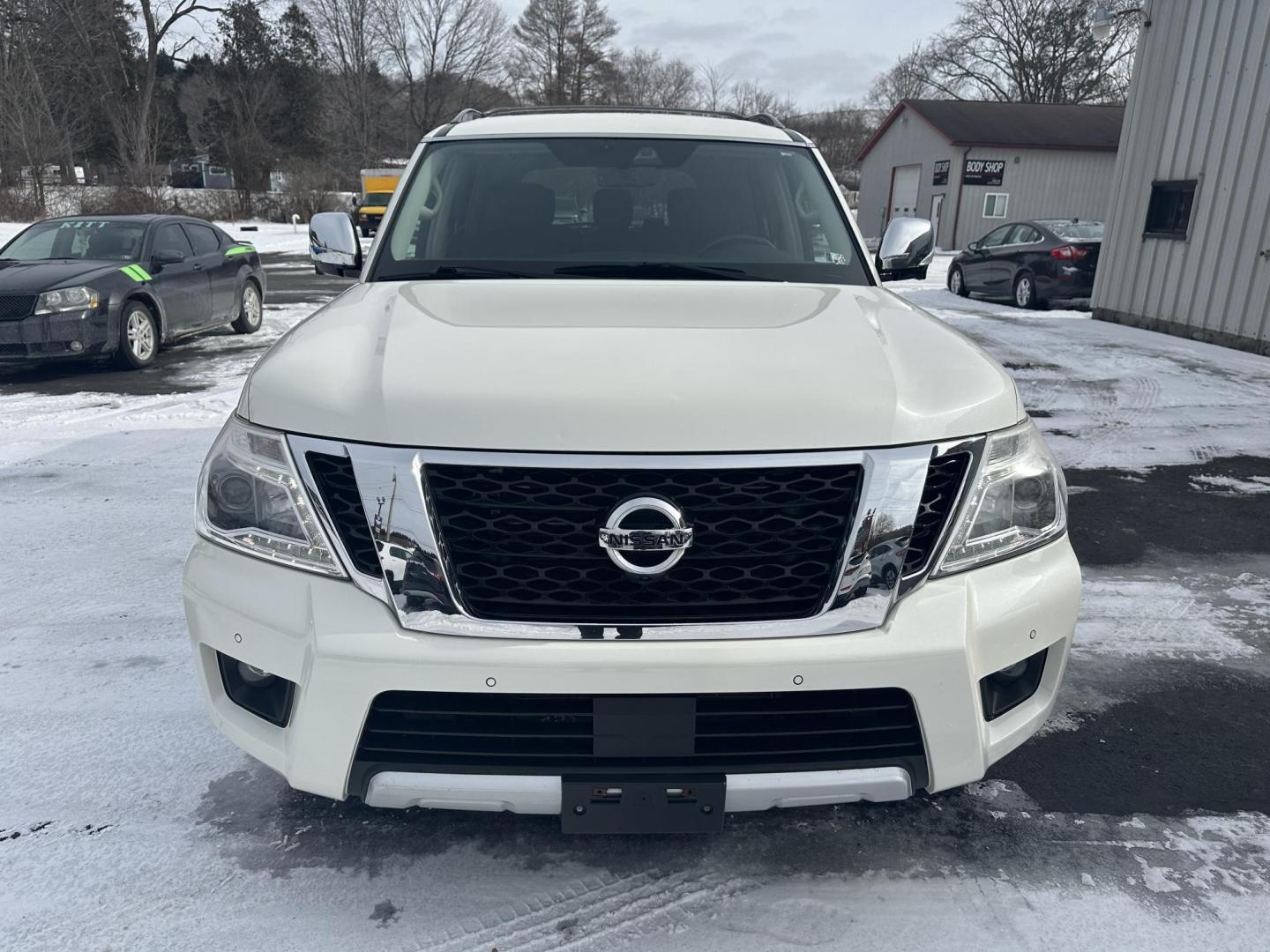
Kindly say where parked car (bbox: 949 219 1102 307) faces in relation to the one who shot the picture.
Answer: facing away from the viewer and to the left of the viewer

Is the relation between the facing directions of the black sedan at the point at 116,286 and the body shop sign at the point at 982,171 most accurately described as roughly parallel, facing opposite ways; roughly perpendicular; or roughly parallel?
roughly parallel

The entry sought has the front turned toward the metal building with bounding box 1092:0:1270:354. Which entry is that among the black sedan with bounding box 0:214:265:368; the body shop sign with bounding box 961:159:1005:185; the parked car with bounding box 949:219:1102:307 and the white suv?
the body shop sign

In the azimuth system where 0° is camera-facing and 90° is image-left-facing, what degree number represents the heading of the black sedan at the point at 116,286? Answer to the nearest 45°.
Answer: approximately 45°

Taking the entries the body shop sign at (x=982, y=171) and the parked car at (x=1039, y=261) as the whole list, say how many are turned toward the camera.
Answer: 1

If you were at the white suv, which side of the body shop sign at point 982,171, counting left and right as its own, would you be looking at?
front

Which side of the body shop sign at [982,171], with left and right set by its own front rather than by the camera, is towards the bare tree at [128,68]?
right

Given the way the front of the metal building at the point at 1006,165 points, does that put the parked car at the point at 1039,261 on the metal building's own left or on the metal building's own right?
on the metal building's own left

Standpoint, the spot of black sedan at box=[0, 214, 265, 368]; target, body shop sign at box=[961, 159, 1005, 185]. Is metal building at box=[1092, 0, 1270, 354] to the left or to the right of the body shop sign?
right

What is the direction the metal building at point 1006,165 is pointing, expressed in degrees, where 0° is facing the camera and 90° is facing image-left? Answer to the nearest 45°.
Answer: approximately 45°

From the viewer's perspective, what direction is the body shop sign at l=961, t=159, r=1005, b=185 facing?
toward the camera

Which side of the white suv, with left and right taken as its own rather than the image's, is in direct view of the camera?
front

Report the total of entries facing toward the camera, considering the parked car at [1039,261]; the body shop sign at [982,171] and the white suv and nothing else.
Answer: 2

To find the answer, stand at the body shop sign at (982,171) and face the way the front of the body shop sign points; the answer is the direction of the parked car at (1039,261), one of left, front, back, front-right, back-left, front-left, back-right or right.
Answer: front

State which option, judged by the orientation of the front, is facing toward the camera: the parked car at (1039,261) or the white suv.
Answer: the white suv

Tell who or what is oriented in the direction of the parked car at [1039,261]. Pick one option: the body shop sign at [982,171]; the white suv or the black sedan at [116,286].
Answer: the body shop sign

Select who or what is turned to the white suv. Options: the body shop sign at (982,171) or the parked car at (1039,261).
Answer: the body shop sign

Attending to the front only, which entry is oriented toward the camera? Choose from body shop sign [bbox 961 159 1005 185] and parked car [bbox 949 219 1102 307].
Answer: the body shop sign
